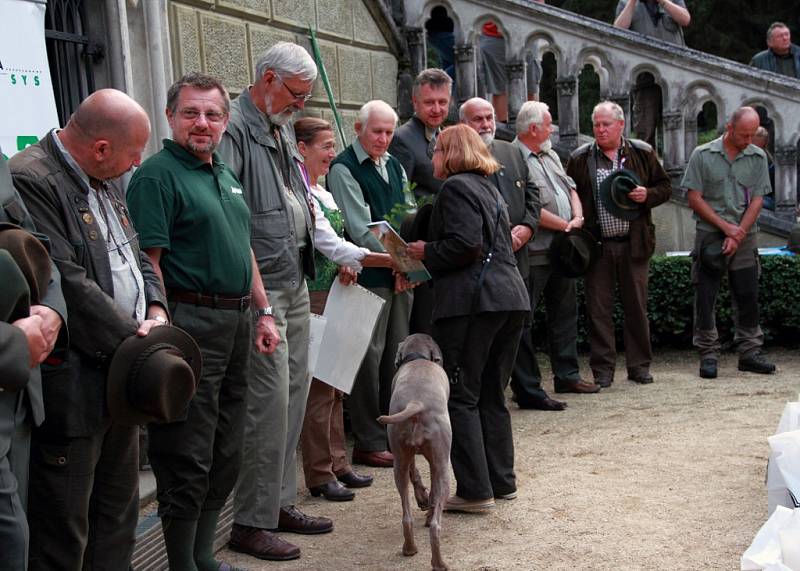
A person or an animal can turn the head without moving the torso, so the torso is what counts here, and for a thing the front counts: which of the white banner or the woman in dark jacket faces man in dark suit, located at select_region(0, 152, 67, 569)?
the white banner

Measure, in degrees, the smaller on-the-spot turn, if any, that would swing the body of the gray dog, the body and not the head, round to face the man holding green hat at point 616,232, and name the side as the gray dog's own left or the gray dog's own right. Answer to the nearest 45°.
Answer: approximately 45° to the gray dog's own right

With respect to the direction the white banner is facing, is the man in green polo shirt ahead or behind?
ahead

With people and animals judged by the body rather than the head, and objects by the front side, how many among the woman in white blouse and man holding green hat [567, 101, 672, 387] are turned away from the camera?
0

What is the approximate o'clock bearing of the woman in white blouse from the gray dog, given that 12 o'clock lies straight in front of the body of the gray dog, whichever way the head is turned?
The woman in white blouse is roughly at 11 o'clock from the gray dog.

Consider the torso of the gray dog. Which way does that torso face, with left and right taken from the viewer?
facing away from the viewer

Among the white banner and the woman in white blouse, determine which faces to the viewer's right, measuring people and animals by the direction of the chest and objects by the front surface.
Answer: the woman in white blouse

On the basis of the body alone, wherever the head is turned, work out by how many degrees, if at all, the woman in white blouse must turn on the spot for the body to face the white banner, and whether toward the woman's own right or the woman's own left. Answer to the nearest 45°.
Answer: approximately 180°

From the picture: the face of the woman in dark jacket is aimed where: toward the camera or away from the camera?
away from the camera

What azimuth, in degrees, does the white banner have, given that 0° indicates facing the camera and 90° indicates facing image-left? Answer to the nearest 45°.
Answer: approximately 0°

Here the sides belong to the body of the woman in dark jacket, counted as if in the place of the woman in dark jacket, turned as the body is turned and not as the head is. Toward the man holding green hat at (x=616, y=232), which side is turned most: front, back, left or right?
right

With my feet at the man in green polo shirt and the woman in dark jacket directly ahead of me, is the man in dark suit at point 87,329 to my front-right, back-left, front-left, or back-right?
back-right

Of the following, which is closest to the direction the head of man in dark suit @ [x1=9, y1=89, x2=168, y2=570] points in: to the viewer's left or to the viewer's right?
to the viewer's right

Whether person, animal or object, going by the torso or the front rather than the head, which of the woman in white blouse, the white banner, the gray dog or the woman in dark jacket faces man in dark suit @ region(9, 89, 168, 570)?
the white banner

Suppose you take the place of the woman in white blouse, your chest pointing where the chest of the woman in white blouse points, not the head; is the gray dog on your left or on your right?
on your right

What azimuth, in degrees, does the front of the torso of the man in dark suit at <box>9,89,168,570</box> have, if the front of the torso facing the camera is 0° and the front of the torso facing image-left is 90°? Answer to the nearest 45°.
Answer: approximately 315°

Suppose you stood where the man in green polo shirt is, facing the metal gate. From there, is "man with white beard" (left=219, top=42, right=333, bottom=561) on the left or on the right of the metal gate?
right

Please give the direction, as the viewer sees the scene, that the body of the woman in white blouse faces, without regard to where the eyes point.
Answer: to the viewer's right
